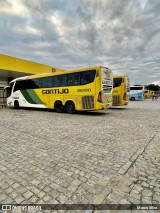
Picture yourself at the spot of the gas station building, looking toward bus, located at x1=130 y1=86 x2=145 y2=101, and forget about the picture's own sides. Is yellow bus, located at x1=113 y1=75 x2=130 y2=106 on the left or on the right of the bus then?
right

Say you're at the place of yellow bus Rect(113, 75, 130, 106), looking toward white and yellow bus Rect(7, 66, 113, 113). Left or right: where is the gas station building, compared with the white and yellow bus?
right

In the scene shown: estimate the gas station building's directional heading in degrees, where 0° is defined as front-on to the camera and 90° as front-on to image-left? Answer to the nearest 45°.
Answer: approximately 315°

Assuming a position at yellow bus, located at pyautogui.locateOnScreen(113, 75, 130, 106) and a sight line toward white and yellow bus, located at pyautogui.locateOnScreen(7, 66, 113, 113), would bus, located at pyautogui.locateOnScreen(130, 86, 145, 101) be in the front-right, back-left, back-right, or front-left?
back-right

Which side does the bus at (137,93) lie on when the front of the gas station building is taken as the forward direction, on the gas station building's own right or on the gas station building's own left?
on the gas station building's own left

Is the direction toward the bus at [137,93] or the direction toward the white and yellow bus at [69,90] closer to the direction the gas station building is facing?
the white and yellow bus
